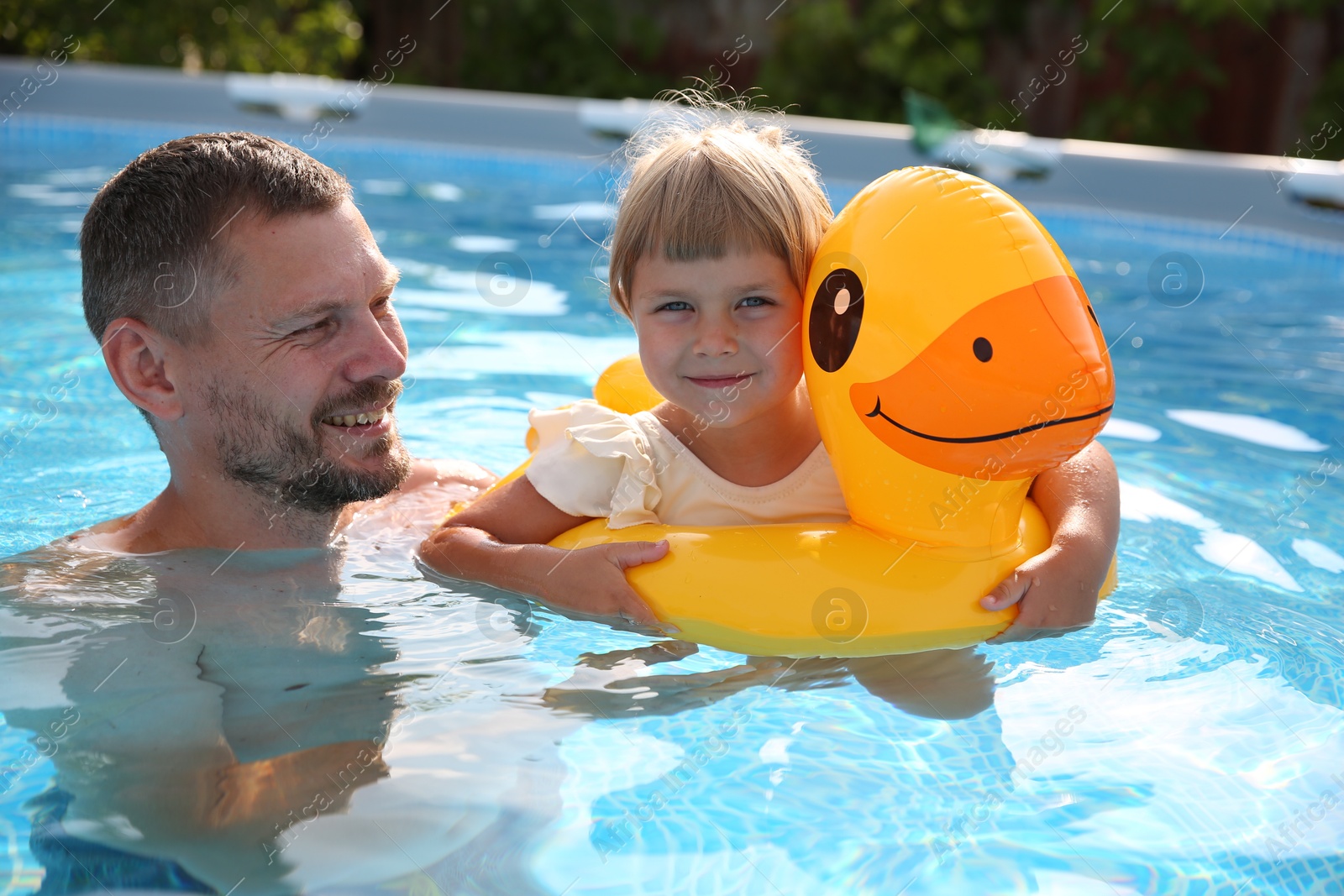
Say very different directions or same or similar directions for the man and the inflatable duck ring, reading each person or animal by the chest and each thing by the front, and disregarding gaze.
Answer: same or similar directions

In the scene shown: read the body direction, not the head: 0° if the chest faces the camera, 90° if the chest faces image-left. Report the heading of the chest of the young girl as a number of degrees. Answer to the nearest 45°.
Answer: approximately 0°

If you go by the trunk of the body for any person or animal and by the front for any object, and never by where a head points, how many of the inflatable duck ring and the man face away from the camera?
0

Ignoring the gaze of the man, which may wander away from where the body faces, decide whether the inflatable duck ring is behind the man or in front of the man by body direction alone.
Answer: in front

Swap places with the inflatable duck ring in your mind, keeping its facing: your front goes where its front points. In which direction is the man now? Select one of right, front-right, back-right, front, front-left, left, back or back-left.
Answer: back-right

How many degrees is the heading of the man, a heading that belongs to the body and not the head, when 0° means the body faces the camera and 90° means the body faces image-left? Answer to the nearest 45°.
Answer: approximately 315°

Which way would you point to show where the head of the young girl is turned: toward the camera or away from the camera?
toward the camera

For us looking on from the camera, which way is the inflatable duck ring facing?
facing the viewer and to the right of the viewer
